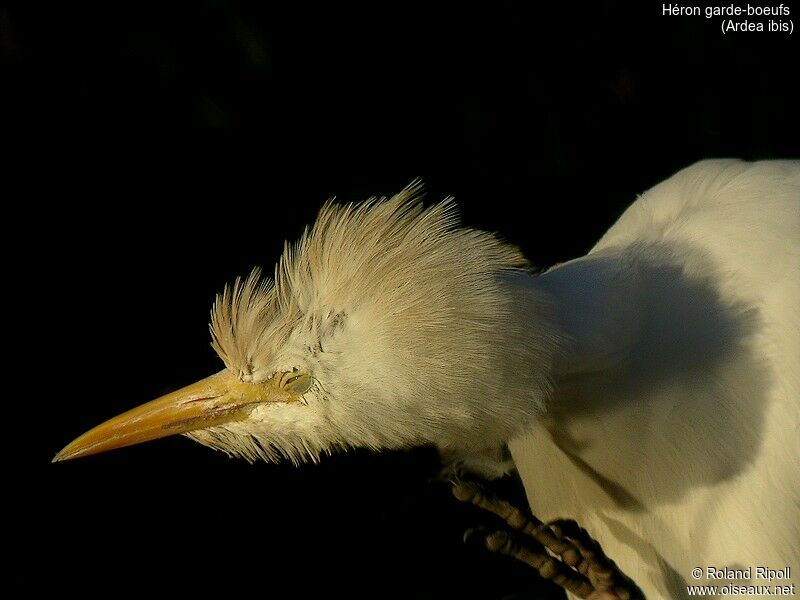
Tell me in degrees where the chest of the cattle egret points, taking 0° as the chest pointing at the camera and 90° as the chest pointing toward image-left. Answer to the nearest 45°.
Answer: approximately 90°
